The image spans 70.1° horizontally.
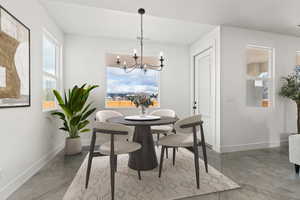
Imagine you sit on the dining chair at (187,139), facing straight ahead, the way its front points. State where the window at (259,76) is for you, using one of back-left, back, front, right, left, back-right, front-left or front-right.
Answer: right

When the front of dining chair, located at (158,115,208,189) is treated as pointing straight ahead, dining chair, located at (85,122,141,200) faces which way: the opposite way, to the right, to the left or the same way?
to the right

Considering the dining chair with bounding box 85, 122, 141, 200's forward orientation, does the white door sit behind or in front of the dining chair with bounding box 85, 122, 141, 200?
in front

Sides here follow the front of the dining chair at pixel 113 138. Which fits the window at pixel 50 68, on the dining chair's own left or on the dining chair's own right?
on the dining chair's own left

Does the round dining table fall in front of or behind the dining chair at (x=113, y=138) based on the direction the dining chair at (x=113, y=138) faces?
in front

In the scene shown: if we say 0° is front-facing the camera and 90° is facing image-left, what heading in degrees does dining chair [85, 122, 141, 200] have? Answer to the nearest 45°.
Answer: approximately 225°

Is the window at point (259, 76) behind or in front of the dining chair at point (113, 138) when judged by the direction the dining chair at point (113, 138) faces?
in front

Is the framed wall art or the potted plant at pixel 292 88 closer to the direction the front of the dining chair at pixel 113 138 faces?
the potted plant

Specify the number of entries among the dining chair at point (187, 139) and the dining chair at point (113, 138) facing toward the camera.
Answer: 0

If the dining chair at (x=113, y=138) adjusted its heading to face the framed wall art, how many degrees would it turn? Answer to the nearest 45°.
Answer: approximately 135° to its left

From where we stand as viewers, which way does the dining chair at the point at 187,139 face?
facing away from the viewer and to the left of the viewer
